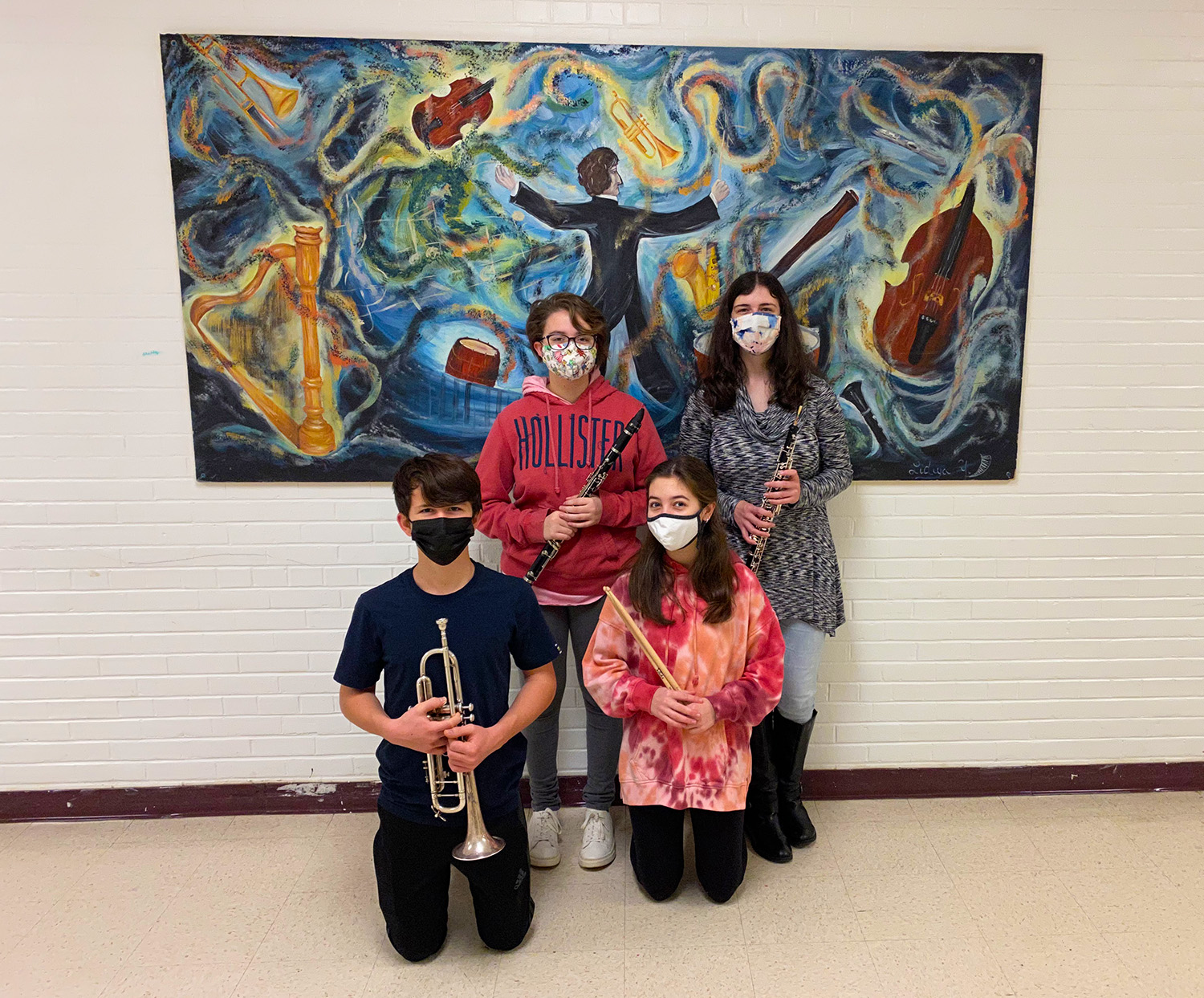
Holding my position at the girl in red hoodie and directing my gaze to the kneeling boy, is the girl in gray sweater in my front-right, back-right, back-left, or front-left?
back-left

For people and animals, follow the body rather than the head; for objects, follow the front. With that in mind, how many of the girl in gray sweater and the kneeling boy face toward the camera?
2

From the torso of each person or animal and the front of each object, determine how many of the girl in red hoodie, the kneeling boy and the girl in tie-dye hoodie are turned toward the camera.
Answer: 3

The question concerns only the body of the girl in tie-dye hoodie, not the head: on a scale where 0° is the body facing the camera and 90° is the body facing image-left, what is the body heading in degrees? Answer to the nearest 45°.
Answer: approximately 0°

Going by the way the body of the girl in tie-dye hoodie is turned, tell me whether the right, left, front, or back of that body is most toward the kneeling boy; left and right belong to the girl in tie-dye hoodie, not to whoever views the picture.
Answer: right
